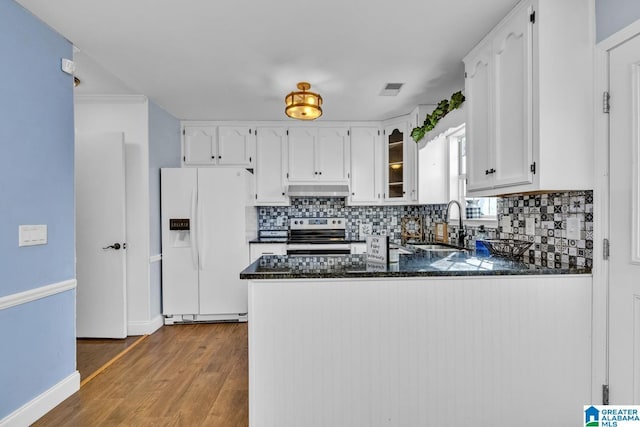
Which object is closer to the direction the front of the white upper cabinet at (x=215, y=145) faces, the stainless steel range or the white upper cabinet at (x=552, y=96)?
the white upper cabinet

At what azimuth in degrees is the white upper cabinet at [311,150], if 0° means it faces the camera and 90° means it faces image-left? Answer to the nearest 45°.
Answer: approximately 0°

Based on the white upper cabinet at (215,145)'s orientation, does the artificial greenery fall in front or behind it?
in front

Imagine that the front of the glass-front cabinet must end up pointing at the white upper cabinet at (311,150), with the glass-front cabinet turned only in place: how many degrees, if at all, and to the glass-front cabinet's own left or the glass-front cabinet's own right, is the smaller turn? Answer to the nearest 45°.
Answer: approximately 45° to the glass-front cabinet's own right

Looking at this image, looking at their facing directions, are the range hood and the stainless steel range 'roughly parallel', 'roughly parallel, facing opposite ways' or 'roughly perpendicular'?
roughly parallel

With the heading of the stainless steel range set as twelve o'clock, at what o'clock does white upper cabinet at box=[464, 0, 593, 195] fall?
The white upper cabinet is roughly at 11 o'clock from the stainless steel range.

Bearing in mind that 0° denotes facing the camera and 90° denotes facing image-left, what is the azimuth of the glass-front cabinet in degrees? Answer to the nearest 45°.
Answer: approximately 45°

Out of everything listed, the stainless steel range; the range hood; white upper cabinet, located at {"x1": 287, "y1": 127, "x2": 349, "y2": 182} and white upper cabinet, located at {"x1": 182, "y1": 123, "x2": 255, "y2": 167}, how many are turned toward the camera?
4

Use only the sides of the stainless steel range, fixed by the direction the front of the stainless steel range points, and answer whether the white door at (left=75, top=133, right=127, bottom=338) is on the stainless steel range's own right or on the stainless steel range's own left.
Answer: on the stainless steel range's own right

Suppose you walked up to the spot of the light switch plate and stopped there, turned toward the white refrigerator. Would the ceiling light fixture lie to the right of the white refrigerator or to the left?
right

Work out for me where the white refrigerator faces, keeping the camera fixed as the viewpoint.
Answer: facing the viewer

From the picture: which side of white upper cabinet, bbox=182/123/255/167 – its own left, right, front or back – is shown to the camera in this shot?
front

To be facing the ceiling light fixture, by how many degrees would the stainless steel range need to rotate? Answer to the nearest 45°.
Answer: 0° — it already faces it

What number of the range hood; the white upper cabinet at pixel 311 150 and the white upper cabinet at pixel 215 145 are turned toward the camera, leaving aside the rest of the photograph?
3

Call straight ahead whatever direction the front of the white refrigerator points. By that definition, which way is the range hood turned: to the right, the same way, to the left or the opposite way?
the same way
